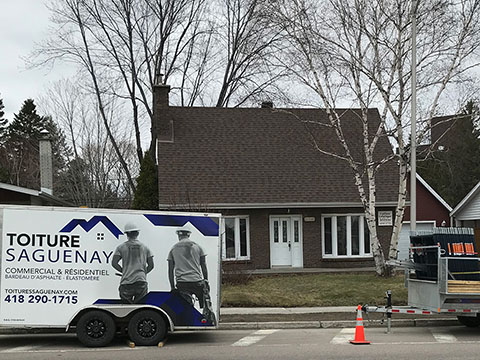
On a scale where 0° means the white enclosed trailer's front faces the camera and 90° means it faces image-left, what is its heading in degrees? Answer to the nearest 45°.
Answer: approximately 90°

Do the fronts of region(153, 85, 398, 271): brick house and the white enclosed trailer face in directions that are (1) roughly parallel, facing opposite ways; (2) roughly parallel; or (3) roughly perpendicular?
roughly perpendicular

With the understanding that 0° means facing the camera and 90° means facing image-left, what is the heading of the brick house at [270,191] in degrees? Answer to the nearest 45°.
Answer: approximately 0°

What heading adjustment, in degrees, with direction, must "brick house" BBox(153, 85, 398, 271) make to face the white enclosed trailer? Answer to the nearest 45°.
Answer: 0° — it already faces it

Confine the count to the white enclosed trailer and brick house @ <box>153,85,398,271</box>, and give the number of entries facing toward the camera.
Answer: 1
